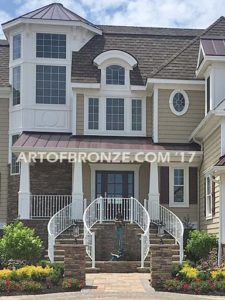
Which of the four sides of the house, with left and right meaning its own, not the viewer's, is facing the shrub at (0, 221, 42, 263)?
front

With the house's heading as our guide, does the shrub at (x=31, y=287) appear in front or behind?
in front

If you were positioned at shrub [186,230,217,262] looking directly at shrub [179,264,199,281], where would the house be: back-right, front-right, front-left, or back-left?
back-right

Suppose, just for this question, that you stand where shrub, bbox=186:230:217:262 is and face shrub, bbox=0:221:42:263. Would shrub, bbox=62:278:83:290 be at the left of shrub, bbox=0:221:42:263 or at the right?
left

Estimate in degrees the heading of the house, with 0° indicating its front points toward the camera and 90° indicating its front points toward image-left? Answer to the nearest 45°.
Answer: approximately 0°
